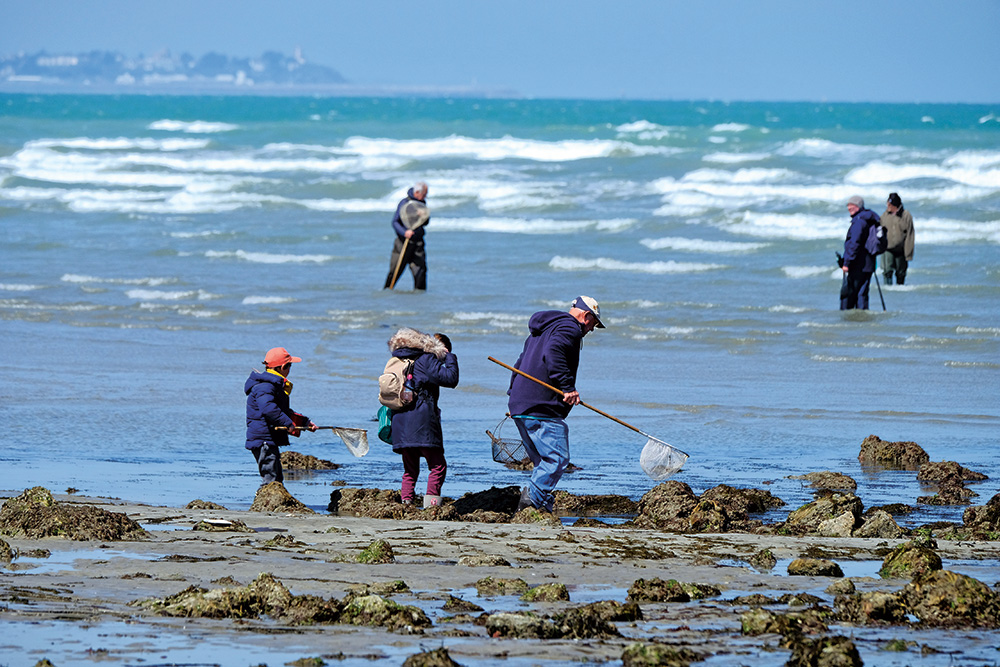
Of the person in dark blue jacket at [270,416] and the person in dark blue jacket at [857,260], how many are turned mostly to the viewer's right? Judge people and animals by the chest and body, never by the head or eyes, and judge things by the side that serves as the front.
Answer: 1

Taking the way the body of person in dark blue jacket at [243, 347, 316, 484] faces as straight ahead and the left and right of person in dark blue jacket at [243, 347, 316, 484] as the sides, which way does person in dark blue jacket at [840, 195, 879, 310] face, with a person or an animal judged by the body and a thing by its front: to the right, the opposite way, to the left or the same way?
the opposite way

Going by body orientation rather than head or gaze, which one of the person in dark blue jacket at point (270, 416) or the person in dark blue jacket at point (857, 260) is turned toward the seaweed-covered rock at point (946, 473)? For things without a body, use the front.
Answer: the person in dark blue jacket at point (270, 416)

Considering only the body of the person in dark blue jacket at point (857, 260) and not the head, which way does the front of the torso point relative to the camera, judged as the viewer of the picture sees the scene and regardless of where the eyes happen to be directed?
to the viewer's left

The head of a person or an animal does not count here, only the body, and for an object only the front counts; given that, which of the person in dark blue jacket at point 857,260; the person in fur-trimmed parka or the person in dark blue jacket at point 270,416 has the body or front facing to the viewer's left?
the person in dark blue jacket at point 857,260

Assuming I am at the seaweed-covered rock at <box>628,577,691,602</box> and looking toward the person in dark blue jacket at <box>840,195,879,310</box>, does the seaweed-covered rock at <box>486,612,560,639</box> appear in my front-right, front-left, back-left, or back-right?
back-left

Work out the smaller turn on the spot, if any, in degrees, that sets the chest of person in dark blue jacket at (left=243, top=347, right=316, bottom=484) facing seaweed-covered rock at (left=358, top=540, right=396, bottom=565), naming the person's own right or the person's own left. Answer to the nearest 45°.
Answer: approximately 90° to the person's own right

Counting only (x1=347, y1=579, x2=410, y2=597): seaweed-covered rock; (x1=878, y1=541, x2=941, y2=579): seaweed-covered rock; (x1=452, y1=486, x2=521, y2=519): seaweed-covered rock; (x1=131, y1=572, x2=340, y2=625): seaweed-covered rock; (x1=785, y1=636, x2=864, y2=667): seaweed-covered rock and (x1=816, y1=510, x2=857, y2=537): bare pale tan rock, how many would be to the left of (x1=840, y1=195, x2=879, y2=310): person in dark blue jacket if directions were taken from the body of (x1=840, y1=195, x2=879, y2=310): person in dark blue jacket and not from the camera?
6

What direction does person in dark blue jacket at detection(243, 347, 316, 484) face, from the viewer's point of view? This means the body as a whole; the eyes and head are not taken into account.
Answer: to the viewer's right

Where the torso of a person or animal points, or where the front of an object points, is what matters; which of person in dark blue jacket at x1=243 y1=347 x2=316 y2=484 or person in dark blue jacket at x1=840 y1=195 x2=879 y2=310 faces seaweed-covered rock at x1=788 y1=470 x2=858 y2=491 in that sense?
person in dark blue jacket at x1=243 y1=347 x2=316 y2=484

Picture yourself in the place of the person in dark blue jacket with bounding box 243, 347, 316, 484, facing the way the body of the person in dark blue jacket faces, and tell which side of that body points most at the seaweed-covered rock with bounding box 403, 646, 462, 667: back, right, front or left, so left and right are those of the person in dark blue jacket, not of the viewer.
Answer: right

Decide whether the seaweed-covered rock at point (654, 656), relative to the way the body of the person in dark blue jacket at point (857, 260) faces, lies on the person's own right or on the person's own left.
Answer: on the person's own left

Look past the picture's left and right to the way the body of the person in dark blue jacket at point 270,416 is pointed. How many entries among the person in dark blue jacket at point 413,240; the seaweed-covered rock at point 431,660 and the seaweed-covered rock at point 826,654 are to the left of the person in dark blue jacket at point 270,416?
1

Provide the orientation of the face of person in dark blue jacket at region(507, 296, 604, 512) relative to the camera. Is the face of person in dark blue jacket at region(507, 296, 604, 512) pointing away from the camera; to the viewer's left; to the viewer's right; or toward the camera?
to the viewer's right

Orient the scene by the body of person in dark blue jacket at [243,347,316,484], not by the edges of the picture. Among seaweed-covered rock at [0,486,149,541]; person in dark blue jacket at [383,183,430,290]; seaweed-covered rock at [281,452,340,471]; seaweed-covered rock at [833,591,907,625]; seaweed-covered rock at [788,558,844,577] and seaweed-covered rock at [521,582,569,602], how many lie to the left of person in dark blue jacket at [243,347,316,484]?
2

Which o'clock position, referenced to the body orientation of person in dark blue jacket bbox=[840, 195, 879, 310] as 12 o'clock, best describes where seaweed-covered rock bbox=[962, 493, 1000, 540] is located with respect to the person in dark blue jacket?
The seaweed-covered rock is roughly at 9 o'clock from the person in dark blue jacket.

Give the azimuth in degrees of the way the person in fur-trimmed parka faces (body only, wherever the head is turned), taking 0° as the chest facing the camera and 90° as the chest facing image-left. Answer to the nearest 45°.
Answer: approximately 225°
